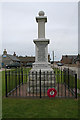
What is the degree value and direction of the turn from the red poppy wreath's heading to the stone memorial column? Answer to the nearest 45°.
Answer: approximately 180°

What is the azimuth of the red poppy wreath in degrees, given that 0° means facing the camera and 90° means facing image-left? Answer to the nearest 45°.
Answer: approximately 0°
